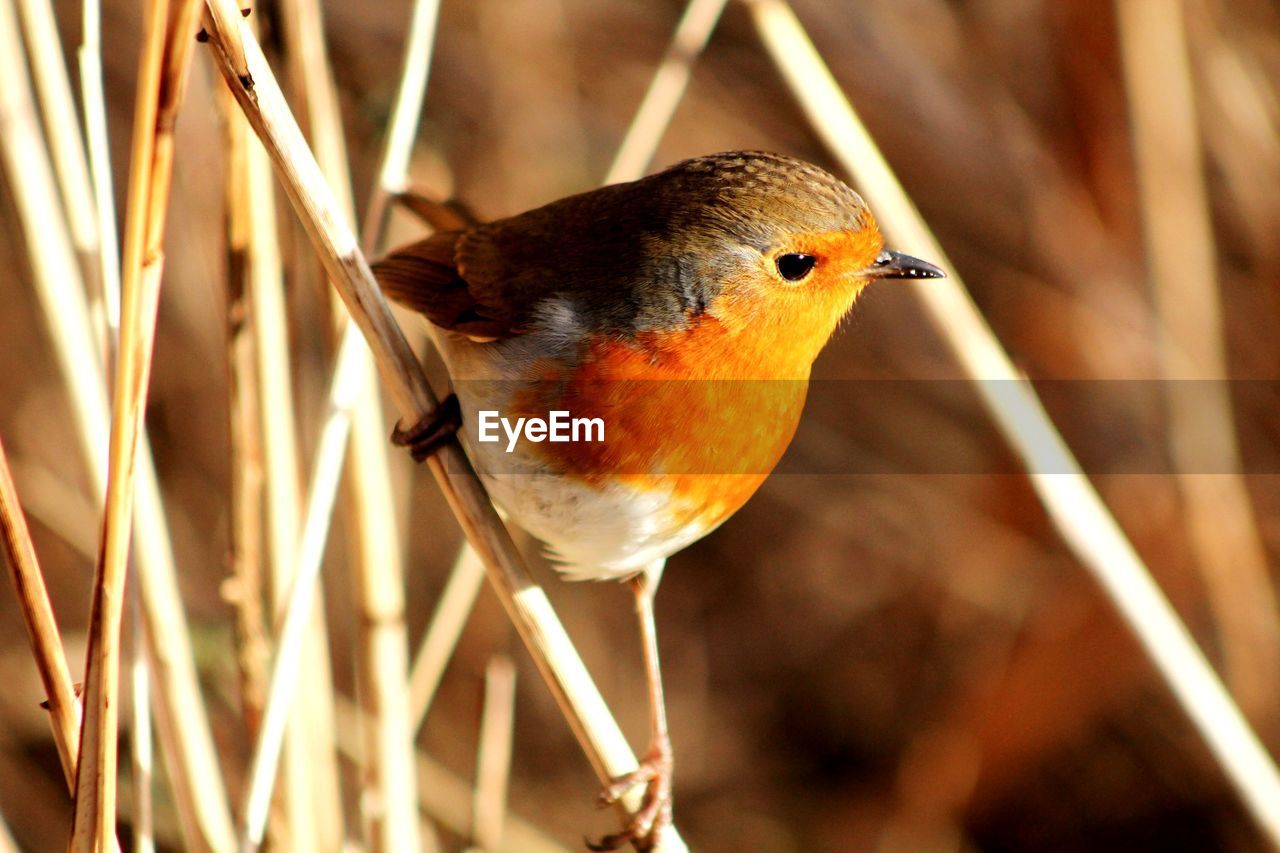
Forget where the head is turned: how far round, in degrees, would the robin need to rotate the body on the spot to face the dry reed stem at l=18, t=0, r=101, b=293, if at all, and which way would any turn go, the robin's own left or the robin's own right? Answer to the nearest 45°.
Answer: approximately 180°

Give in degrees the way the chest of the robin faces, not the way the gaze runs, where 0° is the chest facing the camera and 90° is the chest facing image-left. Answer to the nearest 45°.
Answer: approximately 270°
